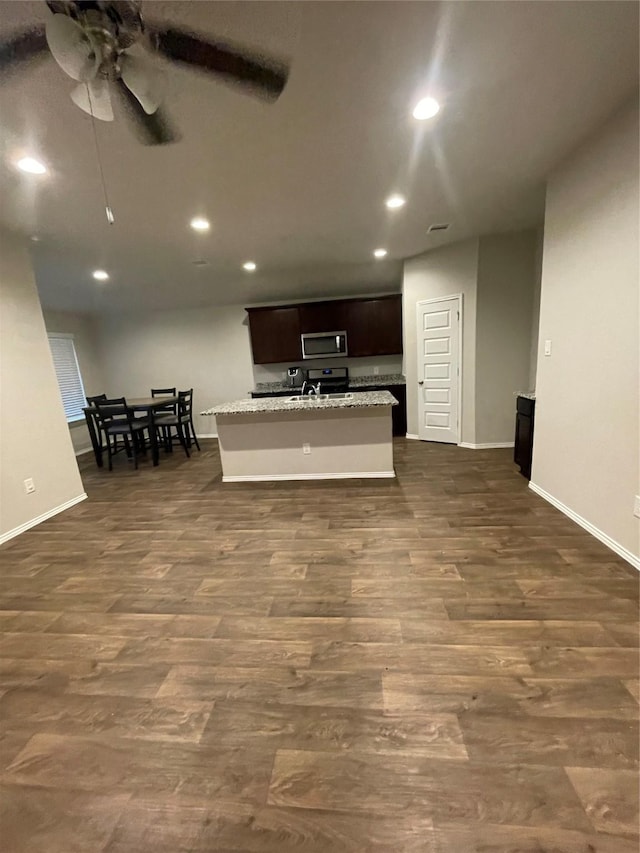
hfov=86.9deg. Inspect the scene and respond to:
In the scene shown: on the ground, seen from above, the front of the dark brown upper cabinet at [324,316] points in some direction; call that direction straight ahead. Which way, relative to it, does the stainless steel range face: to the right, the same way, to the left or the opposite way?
the same way

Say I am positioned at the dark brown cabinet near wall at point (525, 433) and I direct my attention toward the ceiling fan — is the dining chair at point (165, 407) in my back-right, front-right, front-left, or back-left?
front-right

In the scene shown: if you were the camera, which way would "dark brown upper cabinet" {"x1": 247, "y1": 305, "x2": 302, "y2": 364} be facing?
facing the viewer

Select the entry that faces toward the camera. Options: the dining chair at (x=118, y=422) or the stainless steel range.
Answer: the stainless steel range

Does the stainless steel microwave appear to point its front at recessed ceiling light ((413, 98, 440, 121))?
yes

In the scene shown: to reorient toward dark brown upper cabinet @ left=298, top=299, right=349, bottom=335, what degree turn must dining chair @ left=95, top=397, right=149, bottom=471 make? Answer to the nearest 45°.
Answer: approximately 45° to its right

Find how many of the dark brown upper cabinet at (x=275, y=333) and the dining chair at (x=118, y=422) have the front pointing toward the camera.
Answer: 1

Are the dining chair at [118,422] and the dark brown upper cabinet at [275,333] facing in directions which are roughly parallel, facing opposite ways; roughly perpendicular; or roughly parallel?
roughly parallel, facing opposite ways

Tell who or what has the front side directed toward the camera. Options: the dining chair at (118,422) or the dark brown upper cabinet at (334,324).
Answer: the dark brown upper cabinet

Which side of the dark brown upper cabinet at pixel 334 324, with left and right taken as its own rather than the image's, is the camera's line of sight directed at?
front

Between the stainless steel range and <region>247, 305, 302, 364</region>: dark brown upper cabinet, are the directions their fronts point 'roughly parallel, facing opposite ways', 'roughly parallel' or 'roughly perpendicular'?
roughly parallel

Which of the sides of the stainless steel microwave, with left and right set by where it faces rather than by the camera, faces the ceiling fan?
front

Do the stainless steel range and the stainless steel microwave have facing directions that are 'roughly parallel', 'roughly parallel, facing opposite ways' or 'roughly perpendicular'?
roughly parallel

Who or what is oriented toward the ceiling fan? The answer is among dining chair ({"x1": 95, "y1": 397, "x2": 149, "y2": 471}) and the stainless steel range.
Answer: the stainless steel range

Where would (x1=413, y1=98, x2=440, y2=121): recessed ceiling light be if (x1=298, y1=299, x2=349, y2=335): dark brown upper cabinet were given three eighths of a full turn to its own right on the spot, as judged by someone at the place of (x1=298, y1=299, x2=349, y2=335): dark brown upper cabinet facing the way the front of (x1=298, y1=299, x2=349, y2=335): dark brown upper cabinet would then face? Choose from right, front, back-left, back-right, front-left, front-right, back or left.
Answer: back-left

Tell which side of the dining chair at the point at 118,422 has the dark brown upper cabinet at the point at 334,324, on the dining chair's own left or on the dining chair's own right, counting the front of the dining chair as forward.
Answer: on the dining chair's own right

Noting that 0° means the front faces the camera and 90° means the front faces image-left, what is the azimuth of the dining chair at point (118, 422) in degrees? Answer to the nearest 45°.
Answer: approximately 225°

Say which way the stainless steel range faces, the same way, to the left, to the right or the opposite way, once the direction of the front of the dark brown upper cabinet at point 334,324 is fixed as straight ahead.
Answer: the same way

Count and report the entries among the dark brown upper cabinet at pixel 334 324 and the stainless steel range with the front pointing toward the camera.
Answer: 2
